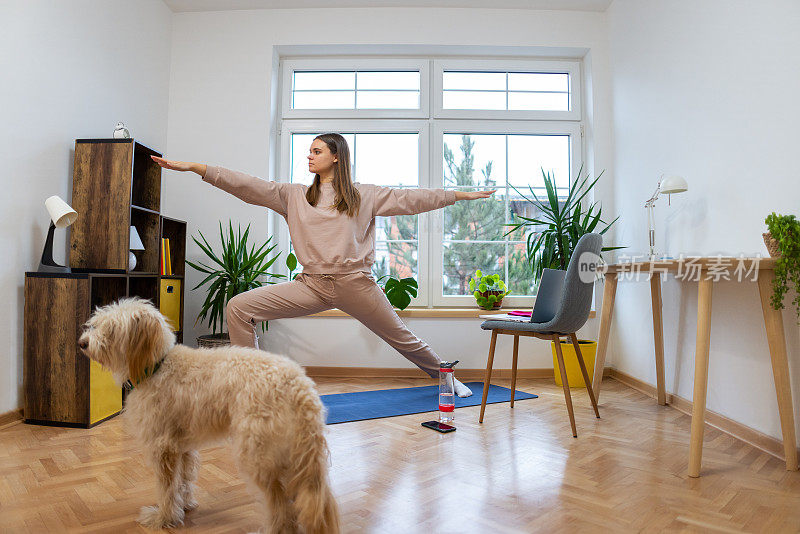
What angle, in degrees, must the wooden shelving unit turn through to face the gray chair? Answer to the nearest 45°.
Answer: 0° — it already faces it

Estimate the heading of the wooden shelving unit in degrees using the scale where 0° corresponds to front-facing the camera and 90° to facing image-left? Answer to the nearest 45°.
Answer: approximately 315°

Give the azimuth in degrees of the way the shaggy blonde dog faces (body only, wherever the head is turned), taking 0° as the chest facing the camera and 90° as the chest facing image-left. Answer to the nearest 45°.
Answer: approximately 90°

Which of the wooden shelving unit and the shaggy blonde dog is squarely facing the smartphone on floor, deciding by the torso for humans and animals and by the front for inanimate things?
the wooden shelving unit

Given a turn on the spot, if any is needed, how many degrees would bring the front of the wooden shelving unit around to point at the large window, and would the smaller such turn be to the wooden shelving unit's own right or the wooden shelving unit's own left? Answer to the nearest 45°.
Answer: approximately 45° to the wooden shelving unit's own left

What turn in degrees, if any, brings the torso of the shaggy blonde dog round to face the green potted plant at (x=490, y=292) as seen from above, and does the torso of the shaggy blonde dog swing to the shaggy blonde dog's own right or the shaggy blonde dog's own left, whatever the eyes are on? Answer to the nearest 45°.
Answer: approximately 135° to the shaggy blonde dog's own right

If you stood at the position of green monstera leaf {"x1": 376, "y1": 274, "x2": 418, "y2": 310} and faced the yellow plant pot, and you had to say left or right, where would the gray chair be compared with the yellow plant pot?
right

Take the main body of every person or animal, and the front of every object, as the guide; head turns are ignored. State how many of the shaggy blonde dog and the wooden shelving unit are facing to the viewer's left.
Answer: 1

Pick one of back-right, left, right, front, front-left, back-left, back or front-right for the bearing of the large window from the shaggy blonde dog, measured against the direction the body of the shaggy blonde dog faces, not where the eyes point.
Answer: back-right

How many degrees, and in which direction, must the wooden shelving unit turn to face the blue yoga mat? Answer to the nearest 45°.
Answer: approximately 45° to its left
